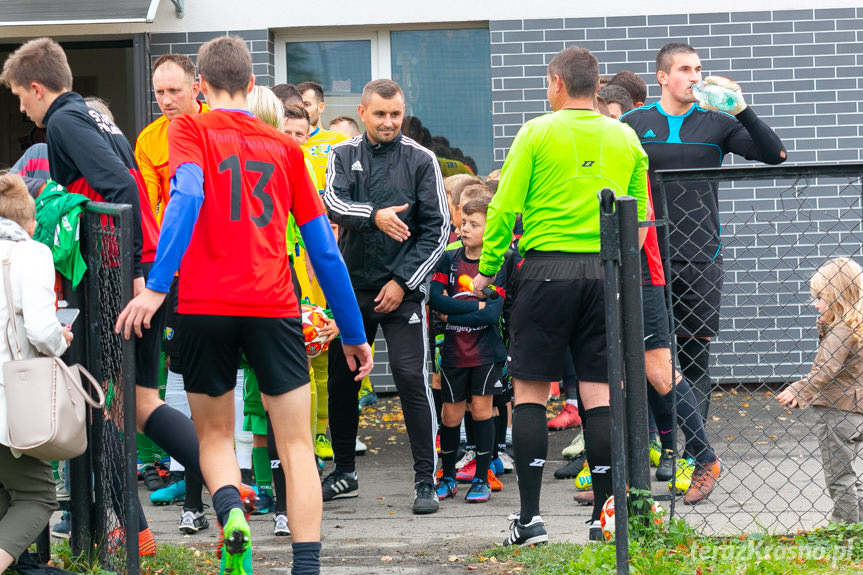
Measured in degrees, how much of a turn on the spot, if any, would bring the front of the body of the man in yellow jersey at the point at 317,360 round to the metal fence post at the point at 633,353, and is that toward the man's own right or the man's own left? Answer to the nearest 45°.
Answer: approximately 45° to the man's own left

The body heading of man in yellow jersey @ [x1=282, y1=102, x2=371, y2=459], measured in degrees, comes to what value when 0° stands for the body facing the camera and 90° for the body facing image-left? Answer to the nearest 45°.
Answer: approximately 0°

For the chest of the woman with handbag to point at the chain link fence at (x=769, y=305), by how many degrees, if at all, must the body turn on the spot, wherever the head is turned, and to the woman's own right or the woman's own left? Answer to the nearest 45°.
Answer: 0° — they already face it

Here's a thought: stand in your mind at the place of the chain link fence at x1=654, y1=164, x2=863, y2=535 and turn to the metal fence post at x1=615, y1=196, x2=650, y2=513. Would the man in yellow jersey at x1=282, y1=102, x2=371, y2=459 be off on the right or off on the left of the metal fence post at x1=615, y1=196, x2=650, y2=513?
right

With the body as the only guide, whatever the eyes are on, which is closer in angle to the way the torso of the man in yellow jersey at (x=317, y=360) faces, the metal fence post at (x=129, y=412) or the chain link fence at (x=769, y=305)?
the metal fence post

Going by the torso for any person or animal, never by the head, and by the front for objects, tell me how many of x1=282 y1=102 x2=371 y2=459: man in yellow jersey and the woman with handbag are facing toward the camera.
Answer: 1

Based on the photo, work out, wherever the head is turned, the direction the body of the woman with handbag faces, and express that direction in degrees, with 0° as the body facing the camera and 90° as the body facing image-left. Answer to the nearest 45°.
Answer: approximately 225°

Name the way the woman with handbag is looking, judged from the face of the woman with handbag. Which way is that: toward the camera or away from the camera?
away from the camera
